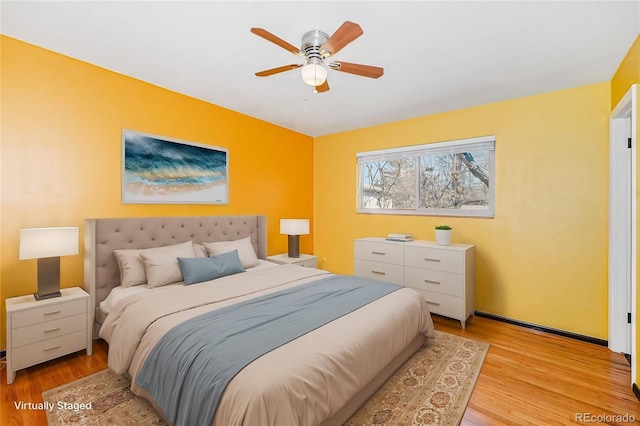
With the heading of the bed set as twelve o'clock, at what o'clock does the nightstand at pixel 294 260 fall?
The nightstand is roughly at 8 o'clock from the bed.

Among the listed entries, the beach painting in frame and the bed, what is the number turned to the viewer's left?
0

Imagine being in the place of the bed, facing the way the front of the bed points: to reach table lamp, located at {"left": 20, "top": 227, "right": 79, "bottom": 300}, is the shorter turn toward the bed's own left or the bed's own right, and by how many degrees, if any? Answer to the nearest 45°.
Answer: approximately 180°

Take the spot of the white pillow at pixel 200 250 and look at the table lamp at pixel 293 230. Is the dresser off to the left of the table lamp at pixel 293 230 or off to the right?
right

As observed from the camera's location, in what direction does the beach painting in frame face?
facing the viewer and to the right of the viewer

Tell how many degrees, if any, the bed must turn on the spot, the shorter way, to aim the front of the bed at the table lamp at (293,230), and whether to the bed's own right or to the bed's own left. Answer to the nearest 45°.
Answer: approximately 135° to the bed's own left

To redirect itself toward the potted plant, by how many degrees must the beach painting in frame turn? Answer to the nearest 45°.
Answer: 0° — it already faces it

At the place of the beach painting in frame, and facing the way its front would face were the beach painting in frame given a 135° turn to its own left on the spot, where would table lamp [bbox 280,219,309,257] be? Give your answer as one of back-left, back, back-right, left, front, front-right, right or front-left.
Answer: right

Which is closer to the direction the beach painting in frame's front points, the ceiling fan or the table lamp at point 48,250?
the ceiling fan

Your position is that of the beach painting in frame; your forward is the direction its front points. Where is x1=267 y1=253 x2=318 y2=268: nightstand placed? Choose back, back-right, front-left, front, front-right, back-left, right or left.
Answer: front-left
